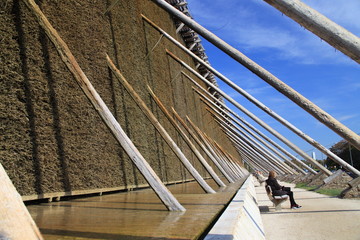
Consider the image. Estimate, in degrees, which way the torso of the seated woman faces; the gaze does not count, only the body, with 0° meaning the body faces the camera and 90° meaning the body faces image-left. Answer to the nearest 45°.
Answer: approximately 270°

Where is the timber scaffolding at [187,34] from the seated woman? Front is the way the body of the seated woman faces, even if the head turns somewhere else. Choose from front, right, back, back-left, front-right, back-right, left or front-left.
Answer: back-left
